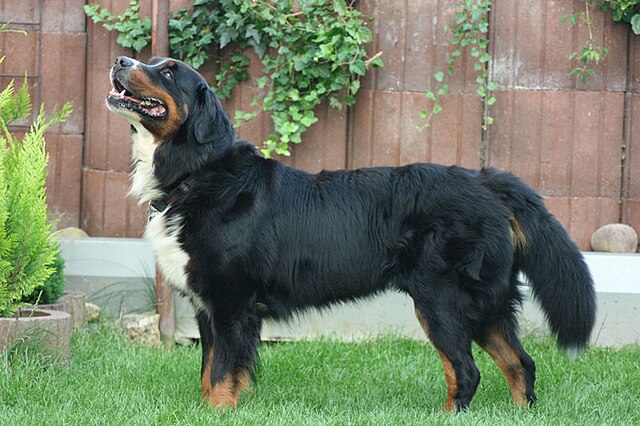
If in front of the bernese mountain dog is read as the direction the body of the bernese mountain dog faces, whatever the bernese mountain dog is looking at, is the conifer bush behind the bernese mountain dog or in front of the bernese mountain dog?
in front

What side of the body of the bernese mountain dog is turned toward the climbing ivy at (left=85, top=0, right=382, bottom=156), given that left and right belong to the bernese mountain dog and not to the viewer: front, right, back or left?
right

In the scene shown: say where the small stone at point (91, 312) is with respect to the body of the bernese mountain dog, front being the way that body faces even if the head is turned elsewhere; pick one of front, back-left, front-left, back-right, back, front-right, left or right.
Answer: front-right

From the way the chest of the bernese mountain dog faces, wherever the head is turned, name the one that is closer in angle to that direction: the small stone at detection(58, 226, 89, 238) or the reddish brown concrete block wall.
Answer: the small stone

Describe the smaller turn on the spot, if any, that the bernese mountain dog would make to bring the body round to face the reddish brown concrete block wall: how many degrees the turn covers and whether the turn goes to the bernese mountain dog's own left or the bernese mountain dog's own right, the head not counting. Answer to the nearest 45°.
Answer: approximately 90° to the bernese mountain dog's own right

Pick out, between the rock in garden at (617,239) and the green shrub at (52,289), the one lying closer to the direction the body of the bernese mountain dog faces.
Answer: the green shrub

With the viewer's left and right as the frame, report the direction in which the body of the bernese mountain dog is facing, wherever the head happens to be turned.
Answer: facing to the left of the viewer

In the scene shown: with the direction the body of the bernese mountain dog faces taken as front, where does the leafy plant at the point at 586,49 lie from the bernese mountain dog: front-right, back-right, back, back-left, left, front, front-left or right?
back-right

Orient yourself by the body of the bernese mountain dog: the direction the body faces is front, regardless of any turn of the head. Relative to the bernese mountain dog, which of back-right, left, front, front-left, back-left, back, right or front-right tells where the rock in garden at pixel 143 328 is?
front-right

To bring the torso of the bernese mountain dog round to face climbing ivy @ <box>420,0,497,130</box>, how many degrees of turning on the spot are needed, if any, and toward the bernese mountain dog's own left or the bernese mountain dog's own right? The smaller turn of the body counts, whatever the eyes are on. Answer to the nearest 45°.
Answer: approximately 135° to the bernese mountain dog's own right

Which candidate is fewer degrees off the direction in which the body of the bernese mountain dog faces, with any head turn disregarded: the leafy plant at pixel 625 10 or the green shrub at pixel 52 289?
the green shrub
